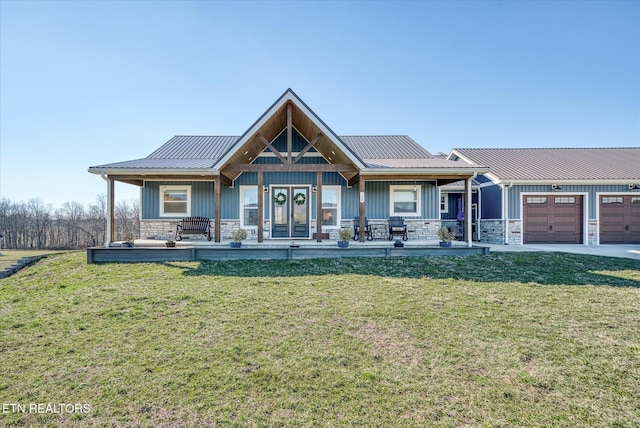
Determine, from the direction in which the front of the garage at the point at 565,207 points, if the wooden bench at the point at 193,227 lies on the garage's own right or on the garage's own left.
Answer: on the garage's own right

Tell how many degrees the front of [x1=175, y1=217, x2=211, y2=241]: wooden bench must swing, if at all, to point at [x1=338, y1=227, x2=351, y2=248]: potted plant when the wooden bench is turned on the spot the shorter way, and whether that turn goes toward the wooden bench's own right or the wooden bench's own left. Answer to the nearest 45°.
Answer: approximately 45° to the wooden bench's own left

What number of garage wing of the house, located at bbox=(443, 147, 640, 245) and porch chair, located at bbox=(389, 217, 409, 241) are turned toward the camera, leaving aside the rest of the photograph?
2

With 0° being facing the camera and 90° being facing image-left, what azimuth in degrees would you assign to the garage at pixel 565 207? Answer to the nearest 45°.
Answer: approximately 0°

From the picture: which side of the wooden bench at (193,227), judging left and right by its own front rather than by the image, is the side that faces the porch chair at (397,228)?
left

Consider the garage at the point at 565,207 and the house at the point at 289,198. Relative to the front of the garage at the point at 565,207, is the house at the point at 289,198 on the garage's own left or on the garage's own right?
on the garage's own right

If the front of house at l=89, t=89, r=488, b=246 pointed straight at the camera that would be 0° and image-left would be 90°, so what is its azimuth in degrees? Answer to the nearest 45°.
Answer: approximately 0°
